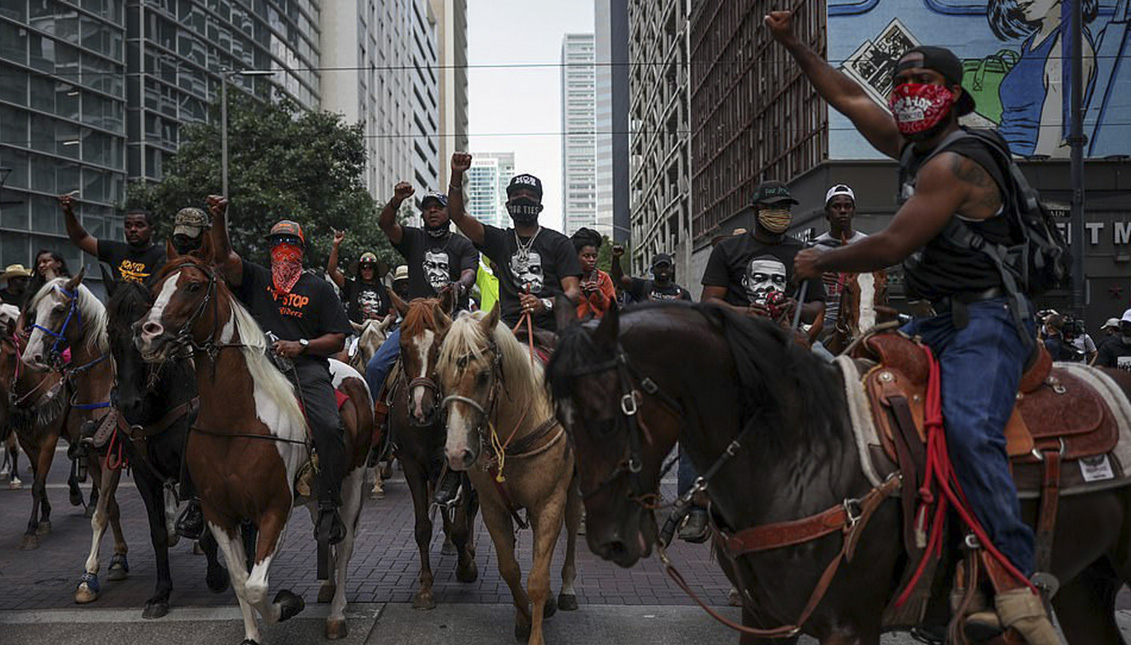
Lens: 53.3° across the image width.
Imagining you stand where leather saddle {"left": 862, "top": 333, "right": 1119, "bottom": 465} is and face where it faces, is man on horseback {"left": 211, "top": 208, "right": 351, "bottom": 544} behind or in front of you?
in front

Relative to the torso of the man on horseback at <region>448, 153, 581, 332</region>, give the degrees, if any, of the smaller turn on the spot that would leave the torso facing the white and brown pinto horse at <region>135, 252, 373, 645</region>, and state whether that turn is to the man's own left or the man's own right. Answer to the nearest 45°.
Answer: approximately 45° to the man's own right

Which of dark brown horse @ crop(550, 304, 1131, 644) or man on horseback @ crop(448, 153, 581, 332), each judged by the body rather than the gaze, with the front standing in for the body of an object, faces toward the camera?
the man on horseback

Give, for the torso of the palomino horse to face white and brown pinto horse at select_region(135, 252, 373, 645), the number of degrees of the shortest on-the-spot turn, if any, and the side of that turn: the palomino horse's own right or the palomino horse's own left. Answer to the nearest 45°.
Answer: approximately 45° to the palomino horse's own right

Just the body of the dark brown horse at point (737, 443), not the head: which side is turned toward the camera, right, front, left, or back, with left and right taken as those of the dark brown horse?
left

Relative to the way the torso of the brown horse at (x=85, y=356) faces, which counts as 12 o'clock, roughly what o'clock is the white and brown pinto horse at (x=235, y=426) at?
The white and brown pinto horse is roughly at 10 o'clock from the brown horse.

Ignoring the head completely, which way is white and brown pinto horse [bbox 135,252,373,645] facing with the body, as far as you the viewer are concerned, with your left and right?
facing the viewer and to the left of the viewer

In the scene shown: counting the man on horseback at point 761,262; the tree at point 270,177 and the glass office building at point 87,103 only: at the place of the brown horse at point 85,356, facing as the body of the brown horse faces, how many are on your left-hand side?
1

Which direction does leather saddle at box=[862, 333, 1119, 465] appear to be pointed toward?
to the viewer's left

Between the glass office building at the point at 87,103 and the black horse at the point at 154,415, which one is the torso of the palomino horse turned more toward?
the black horse

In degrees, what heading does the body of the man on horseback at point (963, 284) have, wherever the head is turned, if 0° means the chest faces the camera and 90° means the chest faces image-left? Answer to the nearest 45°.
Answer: approximately 90°

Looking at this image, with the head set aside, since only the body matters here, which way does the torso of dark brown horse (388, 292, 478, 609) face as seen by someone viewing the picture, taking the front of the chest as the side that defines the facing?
toward the camera

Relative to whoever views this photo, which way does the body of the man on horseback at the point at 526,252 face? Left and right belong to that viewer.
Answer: facing the viewer
